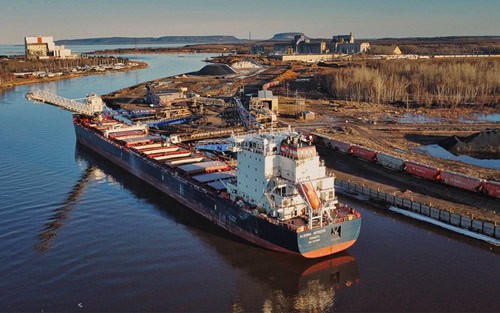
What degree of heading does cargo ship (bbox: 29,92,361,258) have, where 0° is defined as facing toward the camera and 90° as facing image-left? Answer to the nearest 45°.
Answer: approximately 135°

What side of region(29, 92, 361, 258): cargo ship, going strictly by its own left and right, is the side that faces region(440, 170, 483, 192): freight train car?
right

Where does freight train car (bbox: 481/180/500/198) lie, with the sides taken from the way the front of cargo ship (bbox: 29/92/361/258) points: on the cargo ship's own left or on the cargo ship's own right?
on the cargo ship's own right

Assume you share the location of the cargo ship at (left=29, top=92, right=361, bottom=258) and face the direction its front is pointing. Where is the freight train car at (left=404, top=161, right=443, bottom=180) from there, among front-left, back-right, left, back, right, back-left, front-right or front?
right
